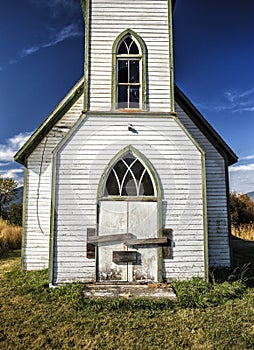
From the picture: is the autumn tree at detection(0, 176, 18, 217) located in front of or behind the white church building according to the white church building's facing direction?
behind

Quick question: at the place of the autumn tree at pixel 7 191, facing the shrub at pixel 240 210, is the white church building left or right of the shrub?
right

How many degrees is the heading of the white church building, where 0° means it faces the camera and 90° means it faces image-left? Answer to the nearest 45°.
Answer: approximately 0°

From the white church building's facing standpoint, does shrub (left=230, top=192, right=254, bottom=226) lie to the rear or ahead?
to the rear
